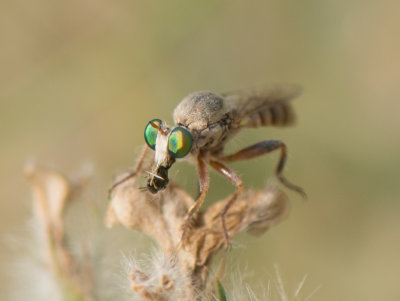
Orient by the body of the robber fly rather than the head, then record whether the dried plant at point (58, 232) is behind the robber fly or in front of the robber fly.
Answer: in front
